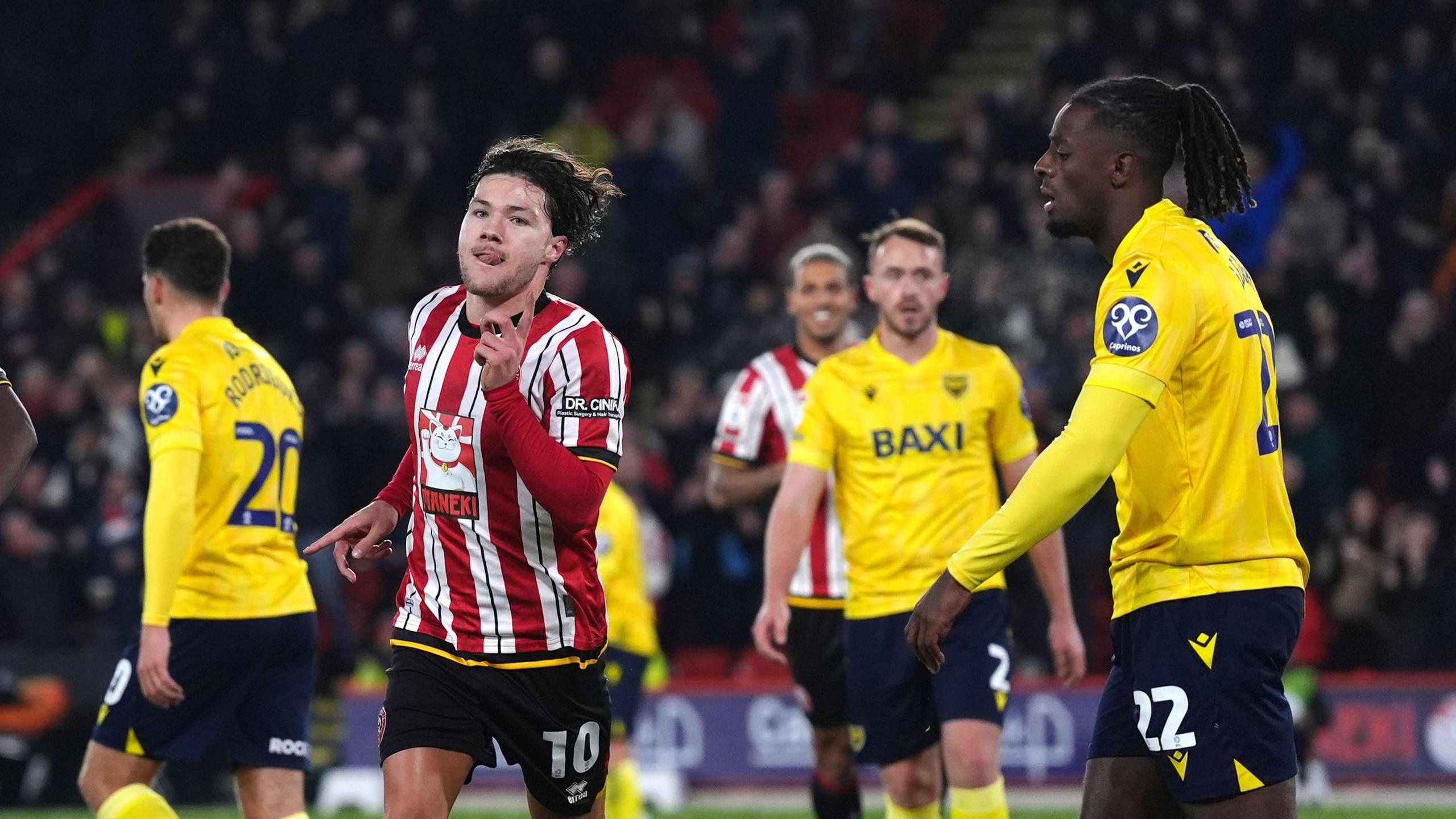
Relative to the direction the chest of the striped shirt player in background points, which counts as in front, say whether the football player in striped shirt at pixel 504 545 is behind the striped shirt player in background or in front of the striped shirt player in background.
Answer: in front

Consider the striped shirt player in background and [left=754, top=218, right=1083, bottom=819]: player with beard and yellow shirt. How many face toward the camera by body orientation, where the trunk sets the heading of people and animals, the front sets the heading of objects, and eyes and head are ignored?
2

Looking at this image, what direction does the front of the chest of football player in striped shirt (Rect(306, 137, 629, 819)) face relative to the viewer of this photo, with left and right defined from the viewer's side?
facing the viewer and to the left of the viewer

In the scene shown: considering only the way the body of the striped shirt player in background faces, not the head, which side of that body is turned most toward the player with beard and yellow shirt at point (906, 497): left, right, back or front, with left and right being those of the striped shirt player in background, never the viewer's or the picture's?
front

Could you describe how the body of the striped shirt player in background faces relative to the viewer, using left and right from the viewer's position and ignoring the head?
facing the viewer

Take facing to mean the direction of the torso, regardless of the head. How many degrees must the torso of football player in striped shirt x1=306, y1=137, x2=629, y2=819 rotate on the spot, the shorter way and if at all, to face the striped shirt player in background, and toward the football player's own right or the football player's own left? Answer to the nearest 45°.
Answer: approximately 180°

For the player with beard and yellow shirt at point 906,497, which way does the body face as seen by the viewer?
toward the camera

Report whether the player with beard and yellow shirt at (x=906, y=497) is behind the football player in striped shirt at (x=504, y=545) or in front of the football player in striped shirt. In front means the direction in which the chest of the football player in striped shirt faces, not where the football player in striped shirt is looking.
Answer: behind
